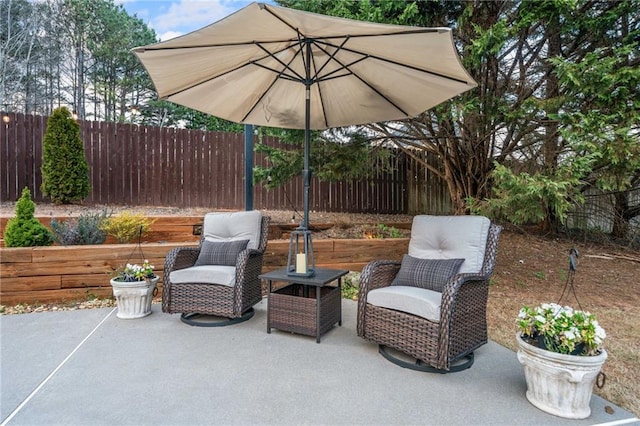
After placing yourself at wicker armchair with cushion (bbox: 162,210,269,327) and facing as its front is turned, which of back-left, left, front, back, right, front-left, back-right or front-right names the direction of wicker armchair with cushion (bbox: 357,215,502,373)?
left

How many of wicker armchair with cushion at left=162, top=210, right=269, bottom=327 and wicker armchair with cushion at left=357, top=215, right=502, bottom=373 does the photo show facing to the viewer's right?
0

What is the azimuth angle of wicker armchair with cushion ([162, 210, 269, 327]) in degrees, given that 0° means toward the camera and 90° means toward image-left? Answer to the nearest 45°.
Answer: approximately 45°

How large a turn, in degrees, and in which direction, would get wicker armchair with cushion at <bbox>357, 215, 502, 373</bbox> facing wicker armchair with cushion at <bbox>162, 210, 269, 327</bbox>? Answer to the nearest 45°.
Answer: approximately 45° to its right

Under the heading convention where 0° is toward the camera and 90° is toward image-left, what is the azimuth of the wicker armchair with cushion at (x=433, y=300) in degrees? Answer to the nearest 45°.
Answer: approximately 45°

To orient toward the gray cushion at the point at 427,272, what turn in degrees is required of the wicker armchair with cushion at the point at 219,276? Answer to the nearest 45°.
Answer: approximately 90° to its left

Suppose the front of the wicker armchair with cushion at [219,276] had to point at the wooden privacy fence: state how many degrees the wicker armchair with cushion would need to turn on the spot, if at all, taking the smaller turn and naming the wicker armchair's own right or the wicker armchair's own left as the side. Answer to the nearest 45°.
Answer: approximately 135° to the wicker armchair's own right

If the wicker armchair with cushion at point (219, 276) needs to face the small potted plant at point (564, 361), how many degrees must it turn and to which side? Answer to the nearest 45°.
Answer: approximately 90° to its left
